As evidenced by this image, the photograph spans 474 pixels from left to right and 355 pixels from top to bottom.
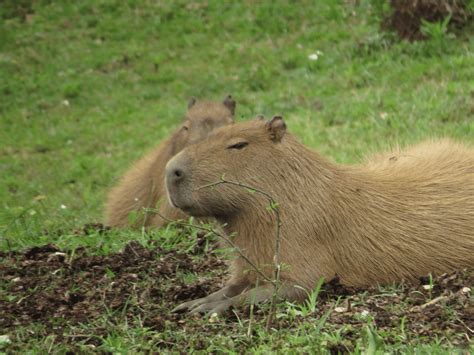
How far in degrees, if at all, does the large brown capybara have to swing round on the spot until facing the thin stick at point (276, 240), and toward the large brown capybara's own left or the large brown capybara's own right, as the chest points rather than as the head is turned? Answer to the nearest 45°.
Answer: approximately 90° to the large brown capybara's own left

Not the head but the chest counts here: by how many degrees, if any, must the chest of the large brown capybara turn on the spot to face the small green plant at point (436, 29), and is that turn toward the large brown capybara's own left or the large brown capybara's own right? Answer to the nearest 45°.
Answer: approximately 90° to the large brown capybara's own right

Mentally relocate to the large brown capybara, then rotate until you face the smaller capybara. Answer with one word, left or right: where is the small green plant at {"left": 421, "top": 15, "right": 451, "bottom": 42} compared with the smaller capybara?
right

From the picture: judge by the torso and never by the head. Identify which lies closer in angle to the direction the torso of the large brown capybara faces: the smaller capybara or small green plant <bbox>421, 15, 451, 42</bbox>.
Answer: the smaller capybara

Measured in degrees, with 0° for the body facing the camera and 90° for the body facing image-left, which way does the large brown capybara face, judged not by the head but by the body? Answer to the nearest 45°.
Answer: approximately 90°
